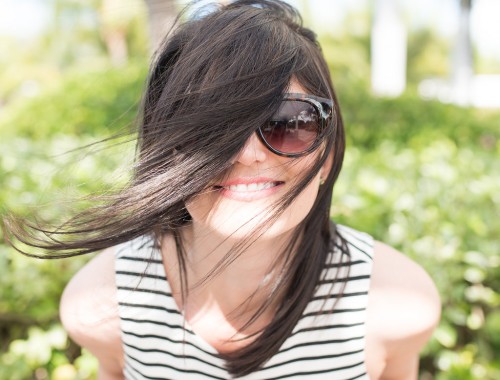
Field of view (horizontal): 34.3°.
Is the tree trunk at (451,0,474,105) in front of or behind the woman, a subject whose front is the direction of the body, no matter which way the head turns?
behind

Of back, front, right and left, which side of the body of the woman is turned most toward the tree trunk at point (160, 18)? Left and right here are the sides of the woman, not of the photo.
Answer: back

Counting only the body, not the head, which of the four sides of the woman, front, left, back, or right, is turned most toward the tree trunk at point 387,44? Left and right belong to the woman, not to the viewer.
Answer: back

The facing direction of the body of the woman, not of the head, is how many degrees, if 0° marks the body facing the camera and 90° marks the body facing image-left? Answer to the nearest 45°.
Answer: approximately 0°
